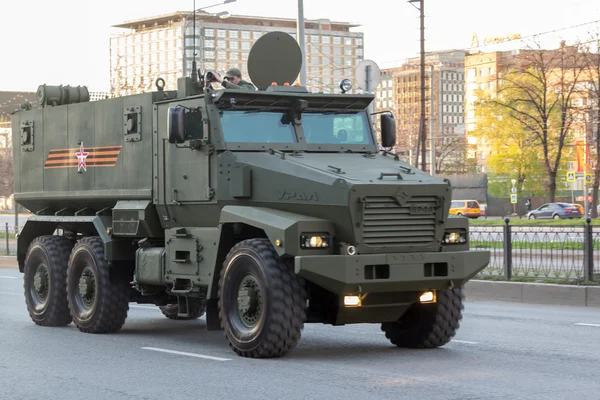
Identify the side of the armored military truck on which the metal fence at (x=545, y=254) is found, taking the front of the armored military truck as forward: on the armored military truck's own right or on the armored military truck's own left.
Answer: on the armored military truck's own left

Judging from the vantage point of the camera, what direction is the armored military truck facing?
facing the viewer and to the right of the viewer
